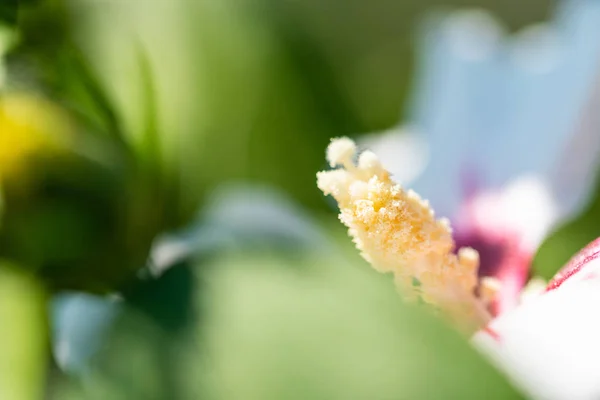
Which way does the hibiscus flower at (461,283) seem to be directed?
to the viewer's left
